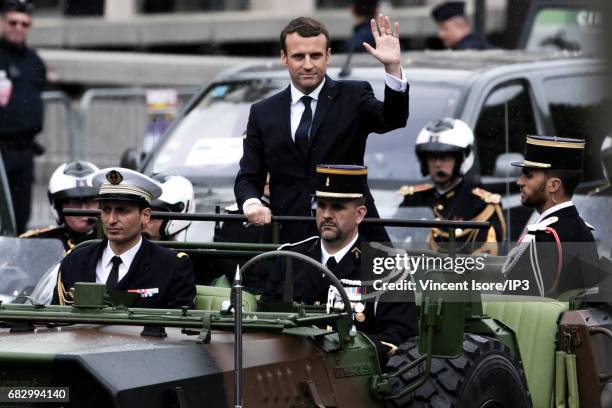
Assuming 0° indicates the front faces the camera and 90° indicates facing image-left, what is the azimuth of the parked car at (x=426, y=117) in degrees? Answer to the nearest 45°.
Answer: approximately 45°

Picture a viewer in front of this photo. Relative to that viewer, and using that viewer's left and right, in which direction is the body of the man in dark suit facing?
facing the viewer

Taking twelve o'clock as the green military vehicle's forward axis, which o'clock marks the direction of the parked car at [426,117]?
The parked car is roughly at 5 o'clock from the green military vehicle.

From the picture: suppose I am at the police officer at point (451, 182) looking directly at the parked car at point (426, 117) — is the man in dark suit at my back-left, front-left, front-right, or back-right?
back-left

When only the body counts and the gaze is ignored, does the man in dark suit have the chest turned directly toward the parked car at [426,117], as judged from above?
no

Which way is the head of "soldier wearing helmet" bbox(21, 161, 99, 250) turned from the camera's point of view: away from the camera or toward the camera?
toward the camera

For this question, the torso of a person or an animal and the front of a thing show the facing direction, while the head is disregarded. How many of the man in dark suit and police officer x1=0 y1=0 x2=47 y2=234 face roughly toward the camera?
2

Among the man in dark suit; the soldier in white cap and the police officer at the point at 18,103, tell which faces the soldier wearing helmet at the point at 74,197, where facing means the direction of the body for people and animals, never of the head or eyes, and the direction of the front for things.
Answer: the police officer

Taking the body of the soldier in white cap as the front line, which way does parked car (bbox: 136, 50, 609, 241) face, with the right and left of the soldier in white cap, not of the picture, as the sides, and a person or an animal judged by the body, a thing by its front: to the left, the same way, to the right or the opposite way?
the same way

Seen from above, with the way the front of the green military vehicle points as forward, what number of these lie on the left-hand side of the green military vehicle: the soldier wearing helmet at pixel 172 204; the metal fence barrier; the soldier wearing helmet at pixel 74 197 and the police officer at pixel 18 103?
0

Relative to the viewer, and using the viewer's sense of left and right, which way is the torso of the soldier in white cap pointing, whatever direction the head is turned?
facing the viewer and to the left of the viewer

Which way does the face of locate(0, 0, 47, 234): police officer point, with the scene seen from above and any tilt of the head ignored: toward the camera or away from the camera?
toward the camera

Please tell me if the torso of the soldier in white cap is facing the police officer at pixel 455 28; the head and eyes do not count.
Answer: no

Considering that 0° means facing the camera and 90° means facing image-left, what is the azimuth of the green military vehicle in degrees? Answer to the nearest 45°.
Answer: approximately 45°

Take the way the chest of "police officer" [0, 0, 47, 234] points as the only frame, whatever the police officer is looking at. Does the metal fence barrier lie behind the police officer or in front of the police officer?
behind

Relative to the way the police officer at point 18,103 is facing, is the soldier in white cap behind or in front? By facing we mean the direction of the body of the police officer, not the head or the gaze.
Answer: in front

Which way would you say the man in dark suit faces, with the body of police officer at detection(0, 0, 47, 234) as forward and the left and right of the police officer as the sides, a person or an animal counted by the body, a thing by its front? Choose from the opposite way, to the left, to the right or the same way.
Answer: the same way

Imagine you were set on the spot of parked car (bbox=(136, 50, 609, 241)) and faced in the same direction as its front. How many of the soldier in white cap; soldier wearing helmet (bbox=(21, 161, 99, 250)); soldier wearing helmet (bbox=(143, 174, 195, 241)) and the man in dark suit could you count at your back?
0
